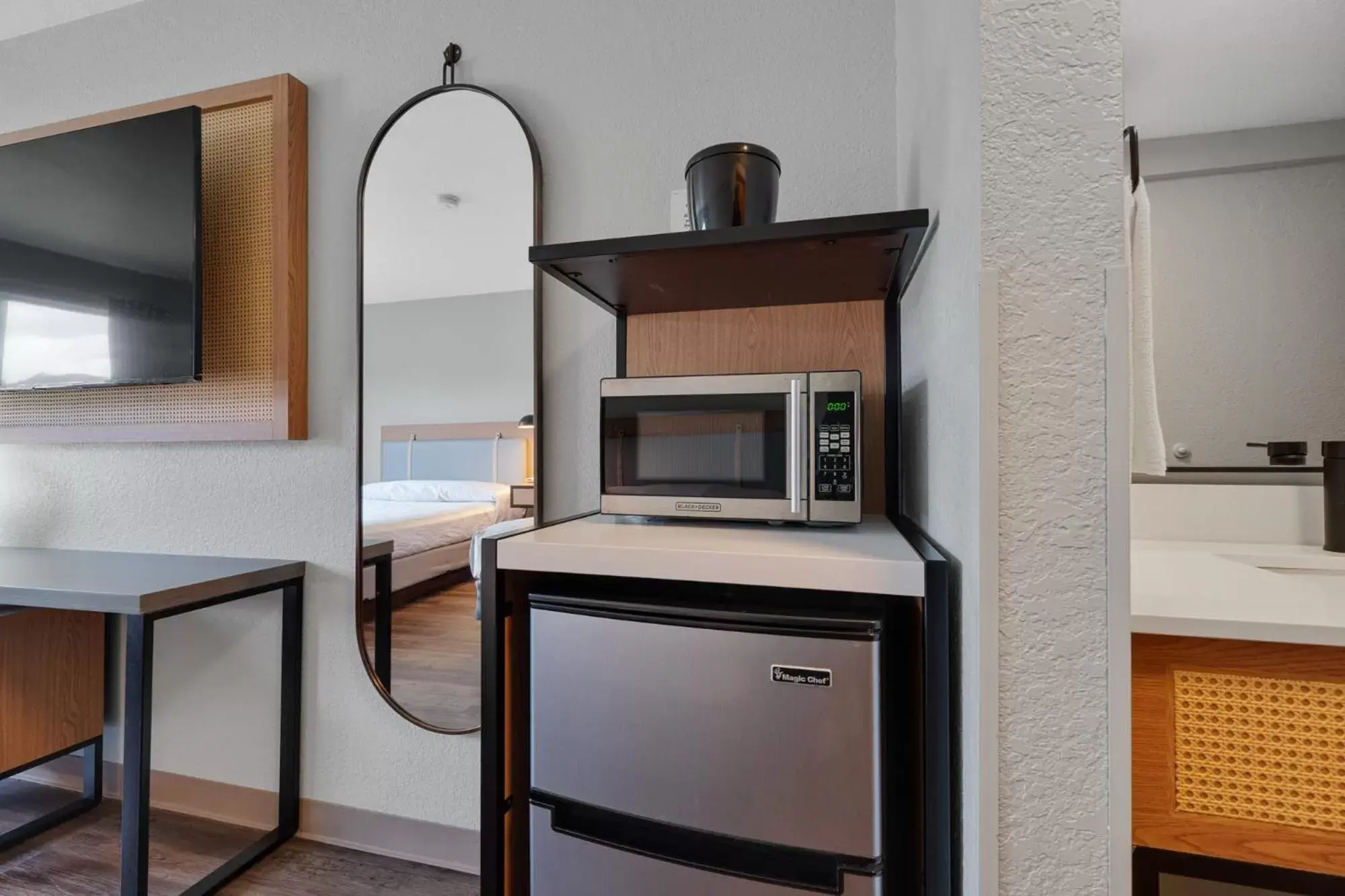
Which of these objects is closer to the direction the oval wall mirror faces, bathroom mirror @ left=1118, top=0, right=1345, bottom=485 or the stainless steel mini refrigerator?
the stainless steel mini refrigerator

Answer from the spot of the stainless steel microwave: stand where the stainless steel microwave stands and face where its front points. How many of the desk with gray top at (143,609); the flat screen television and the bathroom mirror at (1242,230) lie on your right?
2

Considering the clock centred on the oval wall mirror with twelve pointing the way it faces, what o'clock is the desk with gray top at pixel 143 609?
The desk with gray top is roughly at 2 o'clock from the oval wall mirror.

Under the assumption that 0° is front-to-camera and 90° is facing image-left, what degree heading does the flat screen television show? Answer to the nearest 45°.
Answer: approximately 45°

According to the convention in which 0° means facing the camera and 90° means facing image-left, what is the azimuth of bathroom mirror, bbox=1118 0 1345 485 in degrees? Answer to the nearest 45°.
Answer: approximately 0°

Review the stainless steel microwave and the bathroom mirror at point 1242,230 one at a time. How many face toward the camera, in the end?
2

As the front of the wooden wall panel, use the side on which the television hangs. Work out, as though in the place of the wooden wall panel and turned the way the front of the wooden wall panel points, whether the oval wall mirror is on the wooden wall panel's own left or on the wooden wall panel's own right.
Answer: on the wooden wall panel's own left

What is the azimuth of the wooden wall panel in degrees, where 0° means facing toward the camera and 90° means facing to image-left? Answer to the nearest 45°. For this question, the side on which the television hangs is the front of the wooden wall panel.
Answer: approximately 45°

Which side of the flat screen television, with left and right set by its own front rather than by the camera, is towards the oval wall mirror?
left

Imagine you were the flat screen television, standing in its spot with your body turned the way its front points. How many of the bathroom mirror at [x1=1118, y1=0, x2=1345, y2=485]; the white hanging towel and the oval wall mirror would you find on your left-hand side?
3

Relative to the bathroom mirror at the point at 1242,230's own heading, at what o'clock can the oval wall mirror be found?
The oval wall mirror is roughly at 2 o'clock from the bathroom mirror.

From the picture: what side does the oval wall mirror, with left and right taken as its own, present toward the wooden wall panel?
right

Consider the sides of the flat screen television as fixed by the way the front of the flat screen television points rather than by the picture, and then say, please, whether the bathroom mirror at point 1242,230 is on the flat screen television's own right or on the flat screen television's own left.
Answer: on the flat screen television's own left
